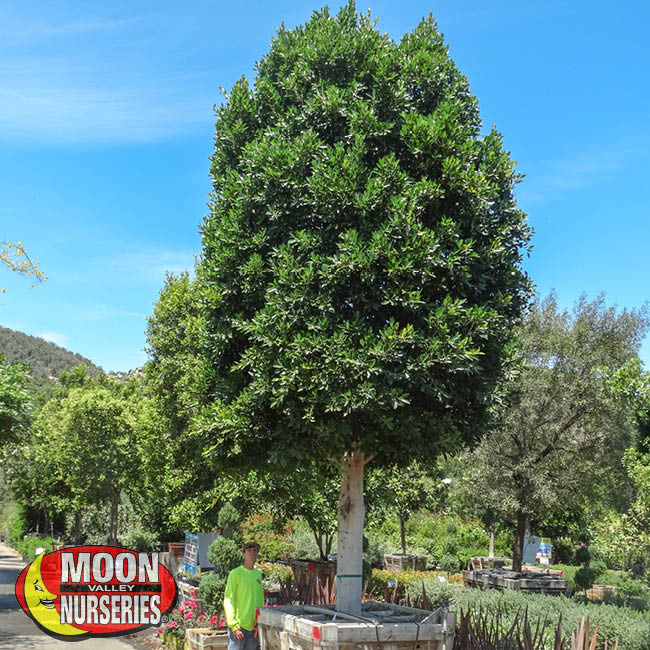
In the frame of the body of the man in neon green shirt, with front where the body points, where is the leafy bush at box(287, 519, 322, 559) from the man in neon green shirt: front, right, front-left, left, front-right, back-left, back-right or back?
back-left

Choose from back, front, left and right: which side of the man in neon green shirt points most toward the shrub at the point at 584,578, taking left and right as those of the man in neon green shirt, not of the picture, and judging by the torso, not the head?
left

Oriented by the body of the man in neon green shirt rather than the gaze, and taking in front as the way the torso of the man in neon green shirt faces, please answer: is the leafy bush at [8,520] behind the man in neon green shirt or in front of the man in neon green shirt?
behind

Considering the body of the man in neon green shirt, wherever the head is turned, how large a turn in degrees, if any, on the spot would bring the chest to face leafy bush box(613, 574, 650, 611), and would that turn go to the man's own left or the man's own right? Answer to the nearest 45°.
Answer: approximately 90° to the man's own left

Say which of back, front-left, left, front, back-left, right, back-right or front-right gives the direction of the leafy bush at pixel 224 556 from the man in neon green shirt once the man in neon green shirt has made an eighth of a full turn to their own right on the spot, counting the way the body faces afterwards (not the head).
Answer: back

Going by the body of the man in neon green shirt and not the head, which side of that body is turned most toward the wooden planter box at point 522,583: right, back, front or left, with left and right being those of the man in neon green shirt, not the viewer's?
left

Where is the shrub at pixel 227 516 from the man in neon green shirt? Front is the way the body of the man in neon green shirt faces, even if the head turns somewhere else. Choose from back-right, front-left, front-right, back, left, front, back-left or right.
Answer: back-left

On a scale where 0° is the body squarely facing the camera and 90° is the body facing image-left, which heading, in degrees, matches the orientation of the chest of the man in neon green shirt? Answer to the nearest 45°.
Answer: approximately 315°

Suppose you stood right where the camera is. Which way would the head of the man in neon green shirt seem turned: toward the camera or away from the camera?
toward the camera

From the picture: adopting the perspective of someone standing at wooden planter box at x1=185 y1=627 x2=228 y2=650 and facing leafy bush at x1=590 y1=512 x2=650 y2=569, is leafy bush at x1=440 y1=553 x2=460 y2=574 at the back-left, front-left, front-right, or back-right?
front-left

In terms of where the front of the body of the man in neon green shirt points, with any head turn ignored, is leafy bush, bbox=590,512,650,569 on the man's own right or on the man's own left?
on the man's own left
